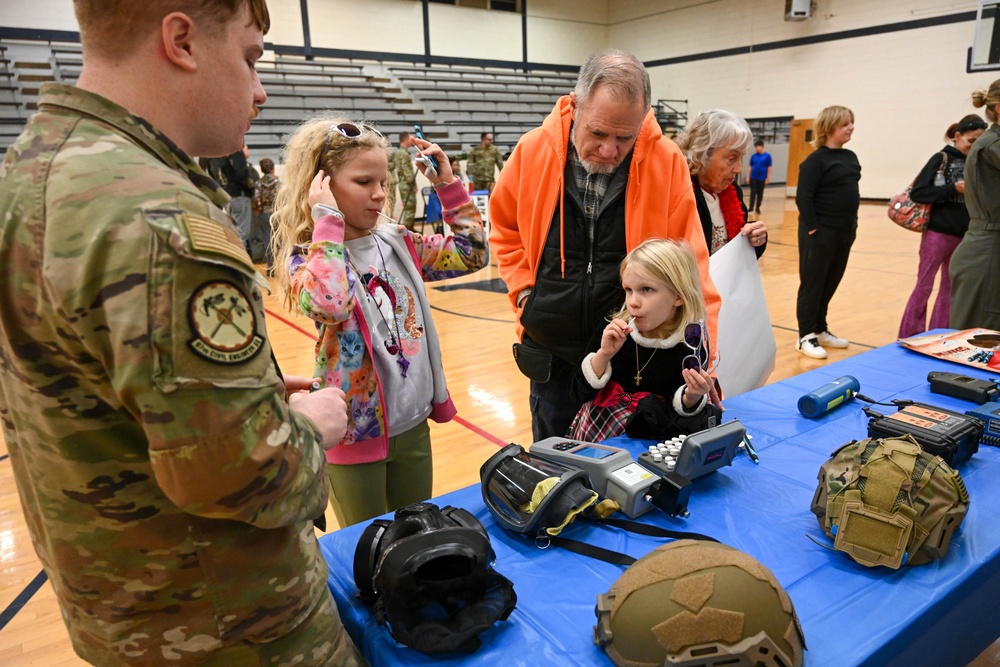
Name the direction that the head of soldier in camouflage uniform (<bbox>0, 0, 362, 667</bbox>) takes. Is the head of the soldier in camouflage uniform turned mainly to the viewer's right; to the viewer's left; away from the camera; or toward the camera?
to the viewer's right

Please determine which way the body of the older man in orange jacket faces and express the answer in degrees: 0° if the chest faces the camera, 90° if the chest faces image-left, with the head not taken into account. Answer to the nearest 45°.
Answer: approximately 0°

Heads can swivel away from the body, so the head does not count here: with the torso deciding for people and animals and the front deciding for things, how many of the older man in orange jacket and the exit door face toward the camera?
2

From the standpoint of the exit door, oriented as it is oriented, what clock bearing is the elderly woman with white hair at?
The elderly woman with white hair is roughly at 12 o'clock from the exit door.

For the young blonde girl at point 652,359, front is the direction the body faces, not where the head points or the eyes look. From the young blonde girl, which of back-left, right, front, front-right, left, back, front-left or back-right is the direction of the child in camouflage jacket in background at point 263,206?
right

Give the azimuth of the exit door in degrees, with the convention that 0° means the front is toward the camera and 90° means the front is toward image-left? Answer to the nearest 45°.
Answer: approximately 0°
